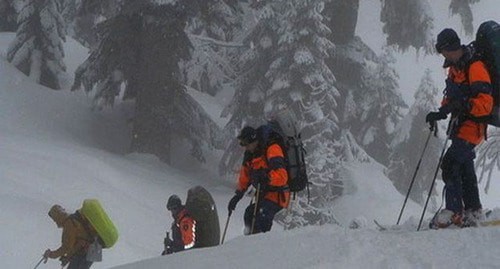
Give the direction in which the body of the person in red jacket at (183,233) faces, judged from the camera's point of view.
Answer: to the viewer's left

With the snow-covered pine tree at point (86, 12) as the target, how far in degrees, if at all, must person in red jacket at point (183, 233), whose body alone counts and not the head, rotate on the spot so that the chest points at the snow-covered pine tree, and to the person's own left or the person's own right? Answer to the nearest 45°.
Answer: approximately 90° to the person's own right

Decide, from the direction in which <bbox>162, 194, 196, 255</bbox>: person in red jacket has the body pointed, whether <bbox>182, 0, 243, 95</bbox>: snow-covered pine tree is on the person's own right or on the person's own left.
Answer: on the person's own right

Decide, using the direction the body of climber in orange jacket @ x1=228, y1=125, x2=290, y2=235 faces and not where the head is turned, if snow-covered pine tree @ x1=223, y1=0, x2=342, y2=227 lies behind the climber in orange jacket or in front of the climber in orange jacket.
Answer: behind

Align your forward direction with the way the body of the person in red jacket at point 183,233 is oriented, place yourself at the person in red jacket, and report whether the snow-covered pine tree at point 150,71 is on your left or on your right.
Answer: on your right

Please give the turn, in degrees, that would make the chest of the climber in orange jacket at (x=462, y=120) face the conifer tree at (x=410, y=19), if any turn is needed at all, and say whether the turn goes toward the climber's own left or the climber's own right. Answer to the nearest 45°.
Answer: approximately 135° to the climber's own right
